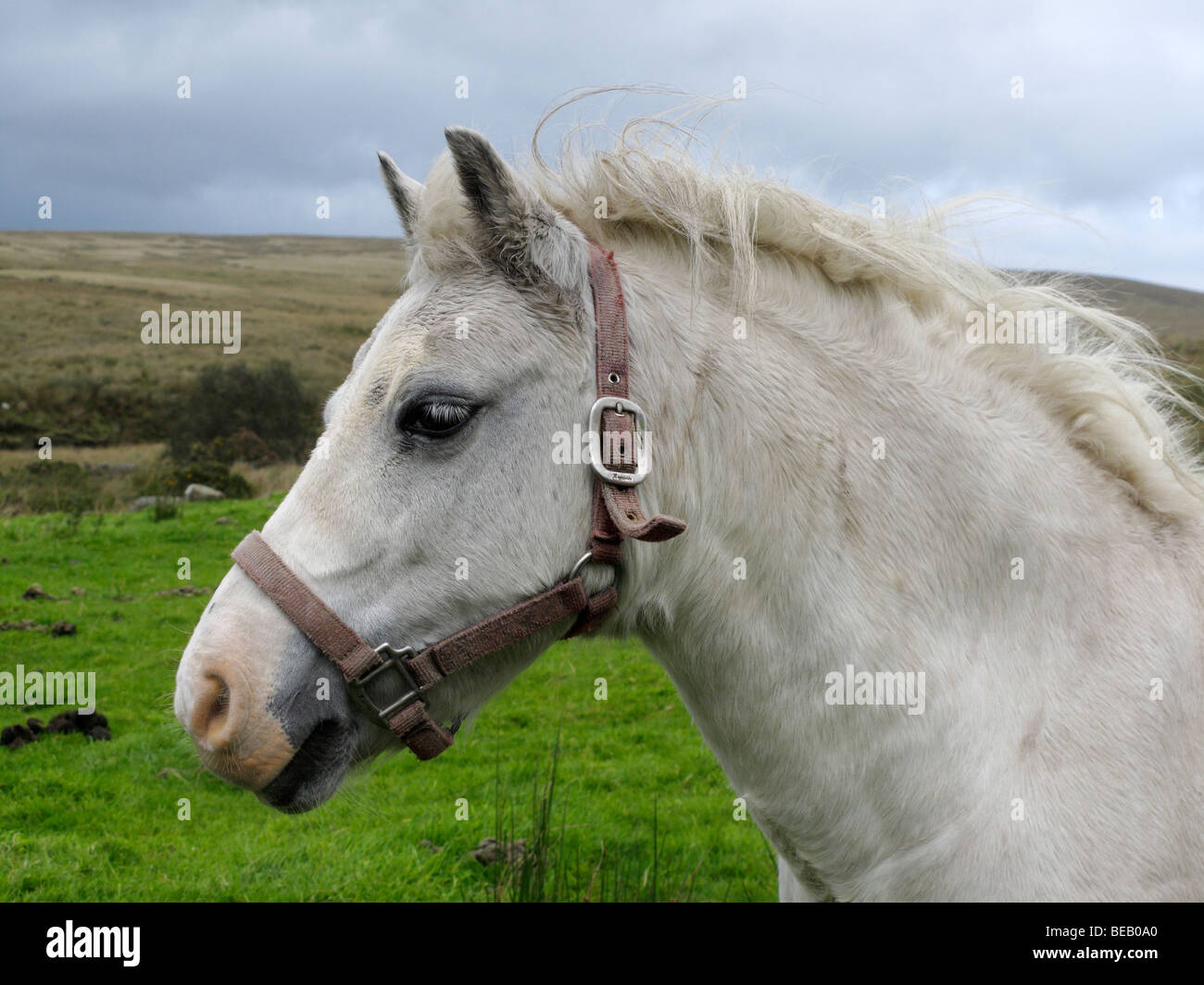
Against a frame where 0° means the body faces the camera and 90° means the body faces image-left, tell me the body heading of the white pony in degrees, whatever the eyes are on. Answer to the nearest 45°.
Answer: approximately 90°

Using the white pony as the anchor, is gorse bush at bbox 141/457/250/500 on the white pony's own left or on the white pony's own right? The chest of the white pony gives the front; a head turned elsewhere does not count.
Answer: on the white pony's own right

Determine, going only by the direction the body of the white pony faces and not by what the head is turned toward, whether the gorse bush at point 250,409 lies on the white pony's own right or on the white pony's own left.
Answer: on the white pony's own right
